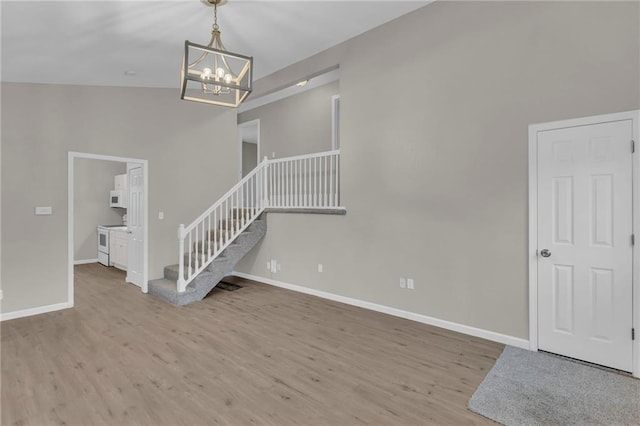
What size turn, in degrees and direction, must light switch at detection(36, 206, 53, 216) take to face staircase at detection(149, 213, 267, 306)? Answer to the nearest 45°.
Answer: approximately 90° to its left

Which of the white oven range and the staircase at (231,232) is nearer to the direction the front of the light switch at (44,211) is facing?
the staircase

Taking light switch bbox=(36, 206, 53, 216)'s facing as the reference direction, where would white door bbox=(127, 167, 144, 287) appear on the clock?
The white door is roughly at 8 o'clock from the light switch.

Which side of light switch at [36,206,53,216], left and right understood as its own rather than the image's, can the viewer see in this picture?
front

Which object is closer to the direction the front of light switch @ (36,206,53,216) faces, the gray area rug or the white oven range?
the gray area rug

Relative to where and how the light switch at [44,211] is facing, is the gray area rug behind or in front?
in front

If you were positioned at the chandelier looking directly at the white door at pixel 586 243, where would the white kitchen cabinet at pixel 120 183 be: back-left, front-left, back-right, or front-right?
back-left

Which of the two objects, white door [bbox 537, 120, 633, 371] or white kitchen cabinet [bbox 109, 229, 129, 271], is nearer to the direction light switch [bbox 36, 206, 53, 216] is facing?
the white door

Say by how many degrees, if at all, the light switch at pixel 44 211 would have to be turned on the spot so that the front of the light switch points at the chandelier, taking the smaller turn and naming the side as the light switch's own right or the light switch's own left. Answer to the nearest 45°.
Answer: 0° — it already faces it

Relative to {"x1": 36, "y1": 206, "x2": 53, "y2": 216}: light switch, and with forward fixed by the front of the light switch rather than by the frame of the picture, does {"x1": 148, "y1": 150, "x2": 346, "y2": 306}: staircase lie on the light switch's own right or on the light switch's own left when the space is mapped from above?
on the light switch's own left

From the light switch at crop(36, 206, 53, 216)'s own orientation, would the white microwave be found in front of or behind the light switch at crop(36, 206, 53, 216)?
behind
